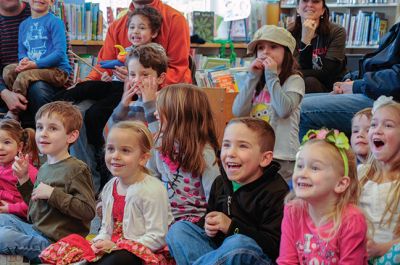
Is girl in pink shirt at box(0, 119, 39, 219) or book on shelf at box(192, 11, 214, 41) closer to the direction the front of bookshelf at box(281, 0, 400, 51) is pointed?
the girl in pink shirt

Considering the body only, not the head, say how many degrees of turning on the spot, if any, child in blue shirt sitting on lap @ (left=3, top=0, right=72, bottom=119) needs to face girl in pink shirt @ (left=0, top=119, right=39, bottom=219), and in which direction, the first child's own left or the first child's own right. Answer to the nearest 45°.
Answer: approximately 45° to the first child's own left

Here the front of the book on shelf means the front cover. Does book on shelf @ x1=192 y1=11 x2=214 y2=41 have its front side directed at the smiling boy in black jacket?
yes

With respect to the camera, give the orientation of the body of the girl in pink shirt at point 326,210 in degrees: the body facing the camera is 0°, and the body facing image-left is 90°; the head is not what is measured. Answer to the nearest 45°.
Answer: approximately 45°

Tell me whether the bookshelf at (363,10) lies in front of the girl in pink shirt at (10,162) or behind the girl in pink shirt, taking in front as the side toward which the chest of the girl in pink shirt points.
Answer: behind

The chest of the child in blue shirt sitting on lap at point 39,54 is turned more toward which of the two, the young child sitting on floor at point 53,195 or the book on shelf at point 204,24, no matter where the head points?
the young child sitting on floor

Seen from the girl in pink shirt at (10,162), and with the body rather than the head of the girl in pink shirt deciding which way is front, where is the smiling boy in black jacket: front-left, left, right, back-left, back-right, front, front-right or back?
left

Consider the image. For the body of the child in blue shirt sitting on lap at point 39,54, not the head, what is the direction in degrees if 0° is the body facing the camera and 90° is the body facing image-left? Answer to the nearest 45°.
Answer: approximately 45°

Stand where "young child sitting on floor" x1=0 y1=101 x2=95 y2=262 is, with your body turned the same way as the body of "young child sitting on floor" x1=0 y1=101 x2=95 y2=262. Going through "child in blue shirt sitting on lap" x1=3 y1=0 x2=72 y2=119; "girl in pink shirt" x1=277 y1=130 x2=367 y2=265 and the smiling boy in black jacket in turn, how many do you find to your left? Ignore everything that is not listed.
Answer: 2

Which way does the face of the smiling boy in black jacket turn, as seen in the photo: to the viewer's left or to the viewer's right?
to the viewer's left
